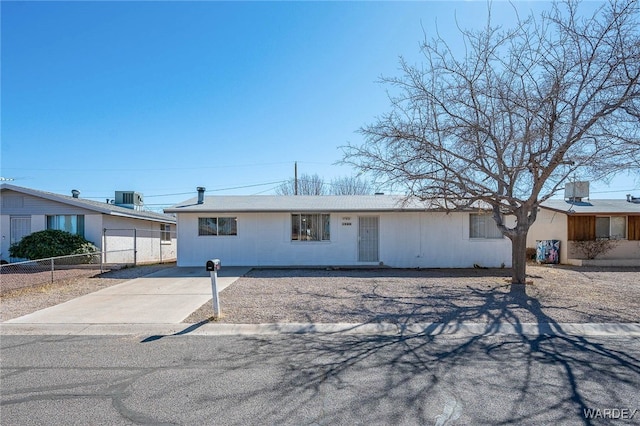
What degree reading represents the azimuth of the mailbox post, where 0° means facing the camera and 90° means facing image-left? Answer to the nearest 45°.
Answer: approximately 45°

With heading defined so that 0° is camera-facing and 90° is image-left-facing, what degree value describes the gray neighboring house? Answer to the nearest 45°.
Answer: approximately 45°

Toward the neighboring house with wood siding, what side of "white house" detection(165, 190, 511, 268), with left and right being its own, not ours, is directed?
left

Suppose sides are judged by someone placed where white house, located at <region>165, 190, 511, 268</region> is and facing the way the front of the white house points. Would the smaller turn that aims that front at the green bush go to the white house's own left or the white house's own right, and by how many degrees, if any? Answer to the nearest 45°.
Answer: approximately 90° to the white house's own right

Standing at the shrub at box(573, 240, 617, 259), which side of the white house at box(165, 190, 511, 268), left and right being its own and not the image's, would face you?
left

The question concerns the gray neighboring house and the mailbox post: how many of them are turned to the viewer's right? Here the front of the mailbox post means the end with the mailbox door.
0

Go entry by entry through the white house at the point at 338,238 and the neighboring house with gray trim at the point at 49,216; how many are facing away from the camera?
0
